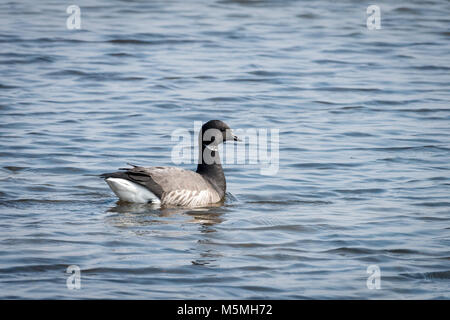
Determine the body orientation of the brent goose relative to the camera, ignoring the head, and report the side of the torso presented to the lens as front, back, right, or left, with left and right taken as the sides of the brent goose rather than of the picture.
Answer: right
